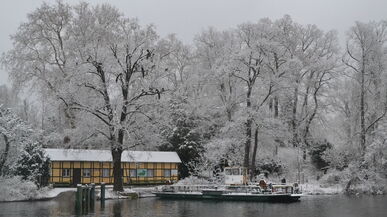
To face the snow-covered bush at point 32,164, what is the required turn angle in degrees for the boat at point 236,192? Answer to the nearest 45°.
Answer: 0° — it already faces it

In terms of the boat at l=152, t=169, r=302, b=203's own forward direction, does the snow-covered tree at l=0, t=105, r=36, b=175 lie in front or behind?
in front

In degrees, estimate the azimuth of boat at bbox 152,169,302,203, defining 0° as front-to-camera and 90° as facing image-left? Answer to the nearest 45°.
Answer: approximately 90°

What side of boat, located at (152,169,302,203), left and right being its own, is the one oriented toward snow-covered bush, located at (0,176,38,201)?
front
